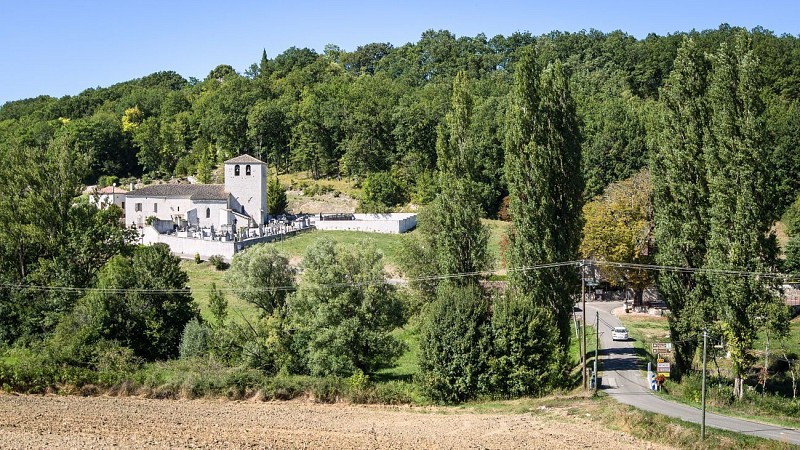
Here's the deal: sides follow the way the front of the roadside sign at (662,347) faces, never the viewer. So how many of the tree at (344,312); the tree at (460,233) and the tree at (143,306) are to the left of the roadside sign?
0

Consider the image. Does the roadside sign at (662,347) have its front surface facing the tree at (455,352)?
no

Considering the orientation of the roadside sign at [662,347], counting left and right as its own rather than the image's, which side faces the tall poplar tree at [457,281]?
right

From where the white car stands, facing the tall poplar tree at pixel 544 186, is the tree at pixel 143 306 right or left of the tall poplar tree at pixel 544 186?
right

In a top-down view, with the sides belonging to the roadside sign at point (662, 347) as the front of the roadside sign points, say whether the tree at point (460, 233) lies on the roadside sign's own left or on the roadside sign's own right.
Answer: on the roadside sign's own right

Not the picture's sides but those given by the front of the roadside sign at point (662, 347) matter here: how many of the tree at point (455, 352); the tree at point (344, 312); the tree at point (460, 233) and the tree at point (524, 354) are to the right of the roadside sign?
4

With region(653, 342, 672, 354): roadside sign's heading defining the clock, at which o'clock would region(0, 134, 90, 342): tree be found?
The tree is roughly at 3 o'clock from the roadside sign.

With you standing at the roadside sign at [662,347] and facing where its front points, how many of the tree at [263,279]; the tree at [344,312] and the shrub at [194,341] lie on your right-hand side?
3

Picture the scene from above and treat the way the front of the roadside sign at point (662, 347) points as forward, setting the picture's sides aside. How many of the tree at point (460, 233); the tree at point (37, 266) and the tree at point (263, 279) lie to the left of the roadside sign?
0

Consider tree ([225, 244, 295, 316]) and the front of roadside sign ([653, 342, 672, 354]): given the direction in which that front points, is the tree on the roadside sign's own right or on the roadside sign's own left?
on the roadside sign's own right

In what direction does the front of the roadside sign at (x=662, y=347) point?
toward the camera

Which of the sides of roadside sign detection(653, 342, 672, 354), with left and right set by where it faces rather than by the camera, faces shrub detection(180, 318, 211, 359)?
right
